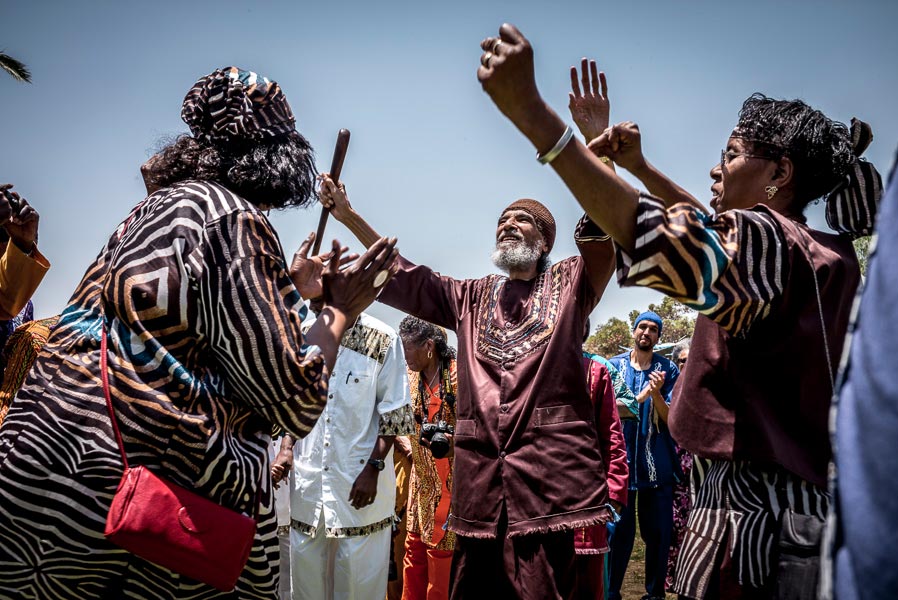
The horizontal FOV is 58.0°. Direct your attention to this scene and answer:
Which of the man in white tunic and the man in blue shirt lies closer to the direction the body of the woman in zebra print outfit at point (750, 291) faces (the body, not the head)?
the man in white tunic

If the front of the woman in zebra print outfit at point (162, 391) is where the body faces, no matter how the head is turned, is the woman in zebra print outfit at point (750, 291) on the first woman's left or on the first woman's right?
on the first woman's right

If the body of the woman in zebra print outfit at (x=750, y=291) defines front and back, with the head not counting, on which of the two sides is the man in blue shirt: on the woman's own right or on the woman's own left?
on the woman's own right

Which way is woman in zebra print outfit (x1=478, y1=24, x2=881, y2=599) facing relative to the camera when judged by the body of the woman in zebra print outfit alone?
to the viewer's left

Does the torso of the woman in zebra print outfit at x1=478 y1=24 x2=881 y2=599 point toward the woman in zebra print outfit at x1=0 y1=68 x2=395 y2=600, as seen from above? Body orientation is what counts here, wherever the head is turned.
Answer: yes

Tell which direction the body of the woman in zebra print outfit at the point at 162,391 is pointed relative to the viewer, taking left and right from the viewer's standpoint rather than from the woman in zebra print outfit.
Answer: facing away from the viewer and to the right of the viewer

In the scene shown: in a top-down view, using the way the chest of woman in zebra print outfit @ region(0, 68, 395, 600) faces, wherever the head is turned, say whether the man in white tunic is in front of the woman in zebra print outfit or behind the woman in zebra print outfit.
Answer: in front

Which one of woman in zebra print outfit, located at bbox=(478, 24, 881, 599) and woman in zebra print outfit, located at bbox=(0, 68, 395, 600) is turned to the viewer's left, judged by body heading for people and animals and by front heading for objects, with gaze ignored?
woman in zebra print outfit, located at bbox=(478, 24, 881, 599)

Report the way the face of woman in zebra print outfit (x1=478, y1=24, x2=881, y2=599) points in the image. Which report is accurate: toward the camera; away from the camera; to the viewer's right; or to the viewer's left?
to the viewer's left

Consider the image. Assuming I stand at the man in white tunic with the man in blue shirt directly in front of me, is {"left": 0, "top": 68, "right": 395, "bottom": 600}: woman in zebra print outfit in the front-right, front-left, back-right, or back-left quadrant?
back-right

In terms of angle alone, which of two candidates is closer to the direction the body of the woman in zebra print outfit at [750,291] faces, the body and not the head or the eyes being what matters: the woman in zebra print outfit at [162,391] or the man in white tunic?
the woman in zebra print outfit

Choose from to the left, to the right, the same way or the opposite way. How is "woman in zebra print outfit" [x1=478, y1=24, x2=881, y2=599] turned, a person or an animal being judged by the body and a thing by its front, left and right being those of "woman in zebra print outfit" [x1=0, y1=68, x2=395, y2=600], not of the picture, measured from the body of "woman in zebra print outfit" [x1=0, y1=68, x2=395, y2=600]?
to the left
